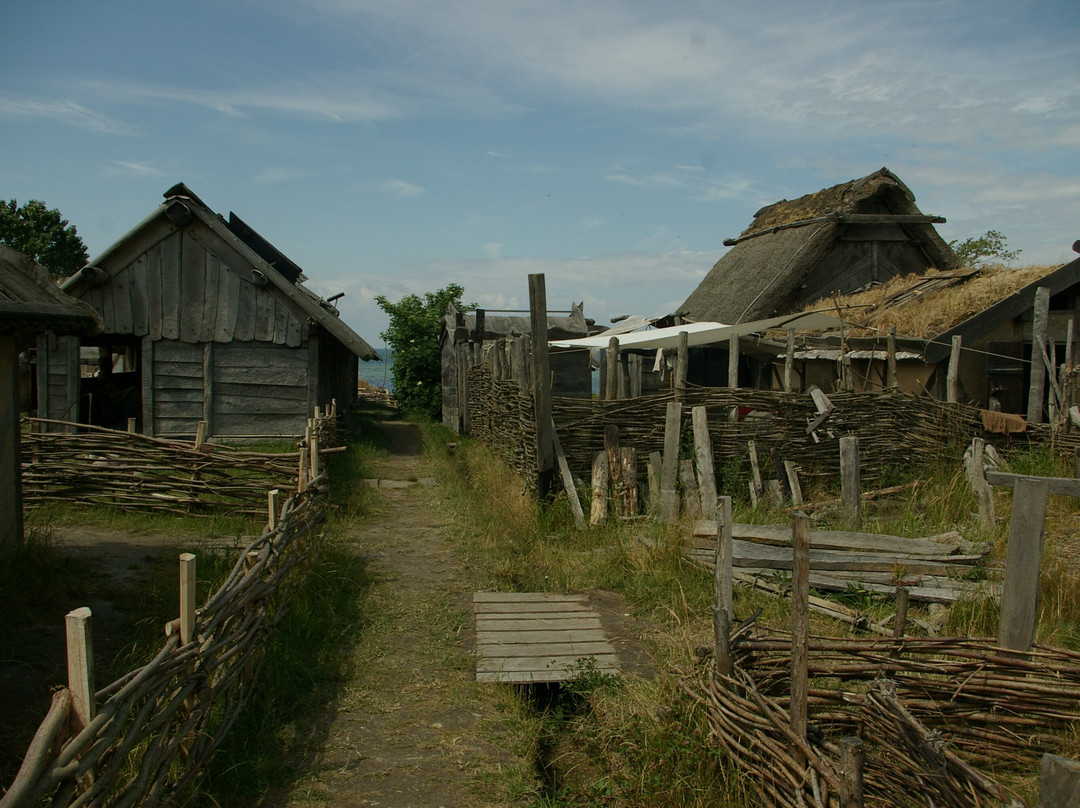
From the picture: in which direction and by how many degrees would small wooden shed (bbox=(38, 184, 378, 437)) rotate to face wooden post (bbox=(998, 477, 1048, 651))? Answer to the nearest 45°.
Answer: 0° — it already faces it

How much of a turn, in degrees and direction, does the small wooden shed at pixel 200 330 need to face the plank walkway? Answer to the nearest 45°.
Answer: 0° — it already faces it

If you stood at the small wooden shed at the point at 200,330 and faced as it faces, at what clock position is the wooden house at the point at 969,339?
The wooden house is roughly at 10 o'clock from the small wooden shed.

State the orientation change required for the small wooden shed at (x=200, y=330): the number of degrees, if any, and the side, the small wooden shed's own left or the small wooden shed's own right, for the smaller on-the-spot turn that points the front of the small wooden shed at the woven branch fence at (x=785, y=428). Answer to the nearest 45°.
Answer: approximately 45° to the small wooden shed's own left

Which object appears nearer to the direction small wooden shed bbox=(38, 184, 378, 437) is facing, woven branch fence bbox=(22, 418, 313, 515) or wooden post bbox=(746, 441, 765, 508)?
the woven branch fence

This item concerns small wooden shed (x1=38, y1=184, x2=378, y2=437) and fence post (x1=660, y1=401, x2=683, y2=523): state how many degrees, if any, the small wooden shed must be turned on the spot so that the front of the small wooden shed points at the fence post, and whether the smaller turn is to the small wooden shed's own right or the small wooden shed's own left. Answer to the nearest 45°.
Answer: approximately 45° to the small wooden shed's own left

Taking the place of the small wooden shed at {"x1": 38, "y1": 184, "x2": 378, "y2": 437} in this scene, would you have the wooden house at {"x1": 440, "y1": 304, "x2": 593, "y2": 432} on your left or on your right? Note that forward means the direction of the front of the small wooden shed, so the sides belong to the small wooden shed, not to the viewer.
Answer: on your left

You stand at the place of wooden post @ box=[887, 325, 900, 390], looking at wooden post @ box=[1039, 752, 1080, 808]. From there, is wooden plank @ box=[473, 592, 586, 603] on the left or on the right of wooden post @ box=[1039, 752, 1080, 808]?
right

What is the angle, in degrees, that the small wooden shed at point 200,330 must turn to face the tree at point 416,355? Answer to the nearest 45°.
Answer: approximately 135° to its left

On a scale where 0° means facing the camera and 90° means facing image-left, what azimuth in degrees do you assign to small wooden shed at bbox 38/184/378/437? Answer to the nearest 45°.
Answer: approximately 0°

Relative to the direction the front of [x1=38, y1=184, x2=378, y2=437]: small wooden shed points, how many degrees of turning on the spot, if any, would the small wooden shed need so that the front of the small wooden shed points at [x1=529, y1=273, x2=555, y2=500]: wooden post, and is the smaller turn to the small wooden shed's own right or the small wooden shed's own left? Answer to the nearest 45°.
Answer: approximately 45° to the small wooden shed's own left

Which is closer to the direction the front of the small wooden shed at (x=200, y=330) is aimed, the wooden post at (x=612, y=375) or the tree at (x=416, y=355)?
the wooden post
